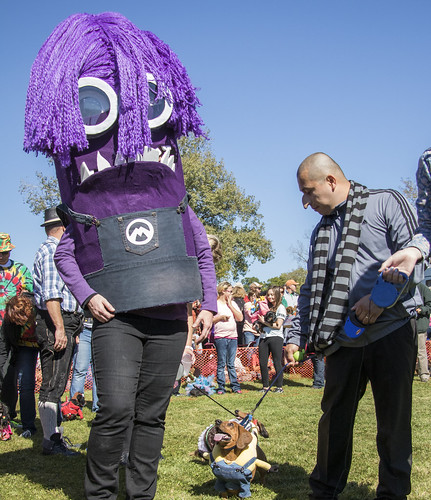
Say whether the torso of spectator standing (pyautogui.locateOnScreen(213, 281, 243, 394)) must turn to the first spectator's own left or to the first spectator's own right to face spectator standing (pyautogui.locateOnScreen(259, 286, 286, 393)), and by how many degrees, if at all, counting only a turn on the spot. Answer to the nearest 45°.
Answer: approximately 45° to the first spectator's own left

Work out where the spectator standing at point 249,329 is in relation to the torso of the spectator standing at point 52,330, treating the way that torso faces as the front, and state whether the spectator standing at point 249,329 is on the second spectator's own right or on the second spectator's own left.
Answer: on the second spectator's own left

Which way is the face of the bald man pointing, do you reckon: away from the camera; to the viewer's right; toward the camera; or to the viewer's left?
to the viewer's left

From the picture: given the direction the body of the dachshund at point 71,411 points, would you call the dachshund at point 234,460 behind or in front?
in front

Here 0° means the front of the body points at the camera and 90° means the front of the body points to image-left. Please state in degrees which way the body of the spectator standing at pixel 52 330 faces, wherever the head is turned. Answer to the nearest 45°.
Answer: approximately 270°

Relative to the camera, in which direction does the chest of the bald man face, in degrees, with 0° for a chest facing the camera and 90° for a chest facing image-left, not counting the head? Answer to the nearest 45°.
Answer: approximately 45°

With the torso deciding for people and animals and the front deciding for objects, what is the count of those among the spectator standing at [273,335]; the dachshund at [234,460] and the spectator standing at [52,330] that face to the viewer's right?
1

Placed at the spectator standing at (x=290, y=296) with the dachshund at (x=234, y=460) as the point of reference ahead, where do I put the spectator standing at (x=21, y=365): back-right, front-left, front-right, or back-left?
front-right

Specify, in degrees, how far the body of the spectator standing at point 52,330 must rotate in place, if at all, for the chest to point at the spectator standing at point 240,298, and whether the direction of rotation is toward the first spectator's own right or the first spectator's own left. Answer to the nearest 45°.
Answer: approximately 45° to the first spectator's own left

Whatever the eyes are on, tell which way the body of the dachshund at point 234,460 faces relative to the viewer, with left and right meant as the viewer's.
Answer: facing the viewer and to the left of the viewer

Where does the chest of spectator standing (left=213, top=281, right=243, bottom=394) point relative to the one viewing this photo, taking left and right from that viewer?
facing the viewer and to the right of the viewer
